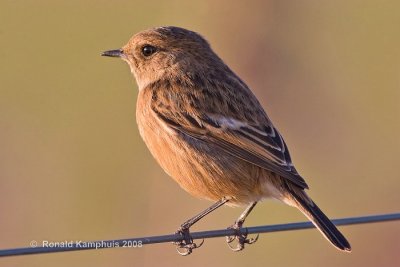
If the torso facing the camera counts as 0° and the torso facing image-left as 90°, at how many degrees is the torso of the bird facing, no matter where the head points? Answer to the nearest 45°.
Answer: approximately 90°
